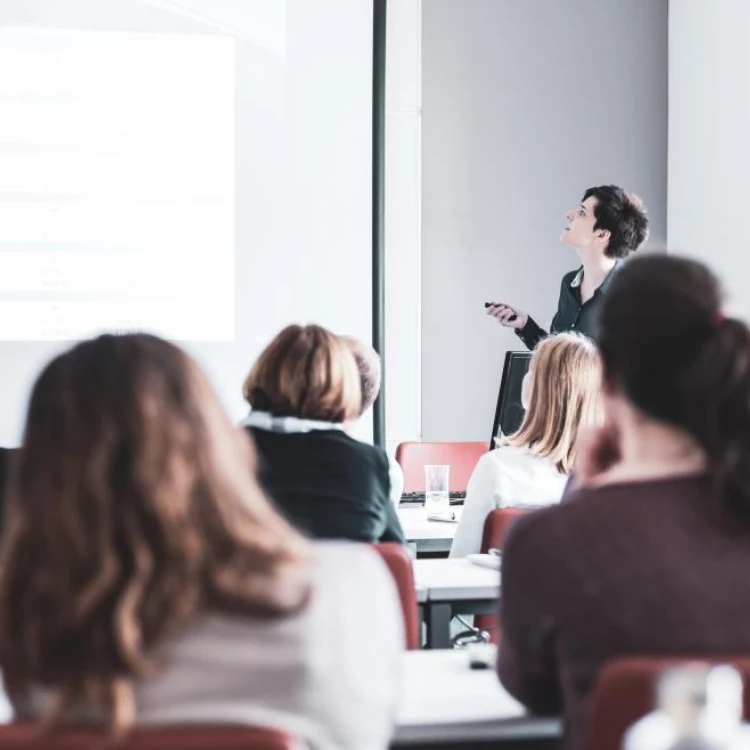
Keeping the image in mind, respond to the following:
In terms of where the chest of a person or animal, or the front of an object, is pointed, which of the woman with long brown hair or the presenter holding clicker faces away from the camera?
the woman with long brown hair

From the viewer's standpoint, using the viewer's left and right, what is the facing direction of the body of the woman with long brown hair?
facing away from the viewer

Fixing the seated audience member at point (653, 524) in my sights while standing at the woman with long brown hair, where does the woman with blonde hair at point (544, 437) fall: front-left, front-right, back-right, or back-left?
front-left

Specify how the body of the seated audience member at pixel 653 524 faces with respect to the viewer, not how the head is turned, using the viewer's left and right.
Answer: facing away from the viewer and to the left of the viewer

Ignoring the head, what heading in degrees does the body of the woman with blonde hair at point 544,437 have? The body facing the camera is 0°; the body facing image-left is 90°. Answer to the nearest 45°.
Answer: approximately 135°

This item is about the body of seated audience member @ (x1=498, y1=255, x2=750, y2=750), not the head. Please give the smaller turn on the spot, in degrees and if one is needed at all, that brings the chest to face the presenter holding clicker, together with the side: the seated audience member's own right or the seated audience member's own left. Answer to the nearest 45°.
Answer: approximately 45° to the seated audience member's own right

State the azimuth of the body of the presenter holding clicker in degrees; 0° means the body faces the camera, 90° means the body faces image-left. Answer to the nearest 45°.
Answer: approximately 45°

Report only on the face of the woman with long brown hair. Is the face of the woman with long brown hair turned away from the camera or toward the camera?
away from the camera

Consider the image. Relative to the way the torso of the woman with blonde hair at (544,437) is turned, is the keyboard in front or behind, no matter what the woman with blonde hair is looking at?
in front

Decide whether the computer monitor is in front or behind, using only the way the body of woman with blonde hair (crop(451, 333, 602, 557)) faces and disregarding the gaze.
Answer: in front

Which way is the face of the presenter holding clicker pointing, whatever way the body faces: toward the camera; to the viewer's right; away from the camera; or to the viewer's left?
to the viewer's left

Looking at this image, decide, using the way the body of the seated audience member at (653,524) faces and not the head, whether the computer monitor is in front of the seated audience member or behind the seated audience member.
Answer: in front

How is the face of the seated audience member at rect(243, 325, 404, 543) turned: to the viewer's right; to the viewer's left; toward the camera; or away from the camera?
away from the camera

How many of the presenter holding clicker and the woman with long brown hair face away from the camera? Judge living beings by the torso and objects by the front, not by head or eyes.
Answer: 1
